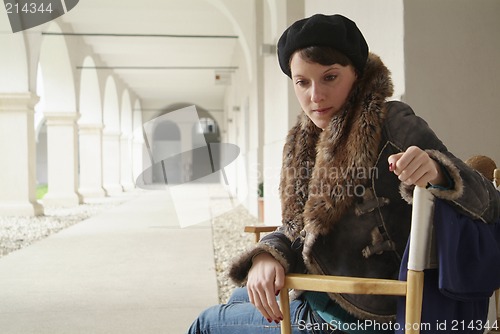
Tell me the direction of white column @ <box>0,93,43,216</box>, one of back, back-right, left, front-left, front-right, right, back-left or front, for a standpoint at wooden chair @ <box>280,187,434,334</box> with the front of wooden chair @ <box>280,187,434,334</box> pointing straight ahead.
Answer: front-right

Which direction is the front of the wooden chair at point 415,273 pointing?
to the viewer's left

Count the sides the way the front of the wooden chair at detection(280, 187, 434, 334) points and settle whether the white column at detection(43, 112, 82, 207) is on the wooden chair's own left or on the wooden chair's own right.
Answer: on the wooden chair's own right

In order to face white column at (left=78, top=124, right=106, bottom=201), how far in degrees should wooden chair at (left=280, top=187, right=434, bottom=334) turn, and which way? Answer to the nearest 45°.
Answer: approximately 45° to its right

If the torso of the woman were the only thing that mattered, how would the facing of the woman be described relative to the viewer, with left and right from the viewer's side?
facing the viewer and to the left of the viewer

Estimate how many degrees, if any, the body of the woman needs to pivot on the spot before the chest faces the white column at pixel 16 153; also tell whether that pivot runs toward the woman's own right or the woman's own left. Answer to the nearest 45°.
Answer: approximately 90° to the woman's own right

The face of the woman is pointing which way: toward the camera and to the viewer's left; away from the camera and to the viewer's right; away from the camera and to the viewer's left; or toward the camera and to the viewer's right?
toward the camera and to the viewer's left
